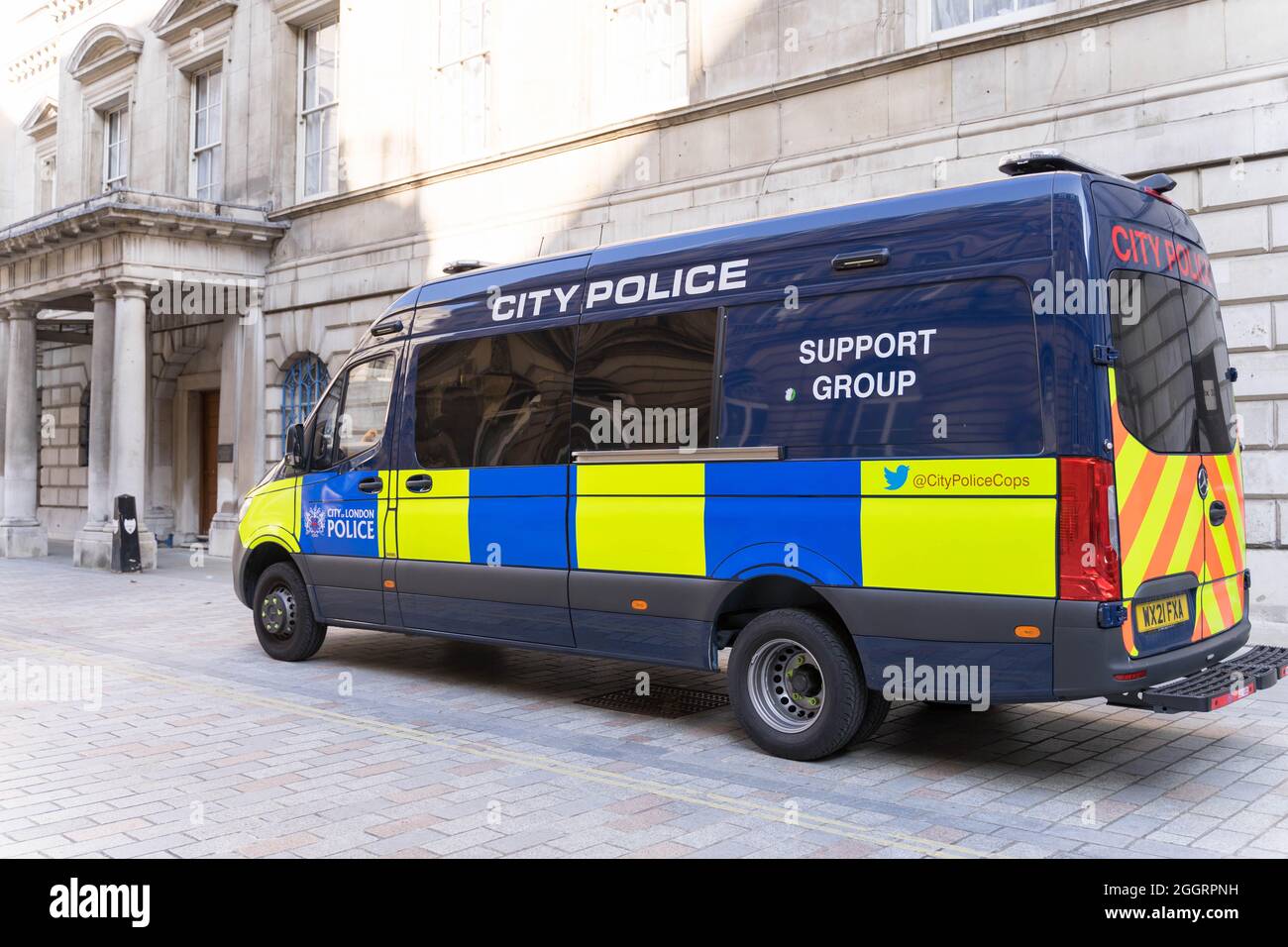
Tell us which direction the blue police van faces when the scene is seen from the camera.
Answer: facing away from the viewer and to the left of the viewer
